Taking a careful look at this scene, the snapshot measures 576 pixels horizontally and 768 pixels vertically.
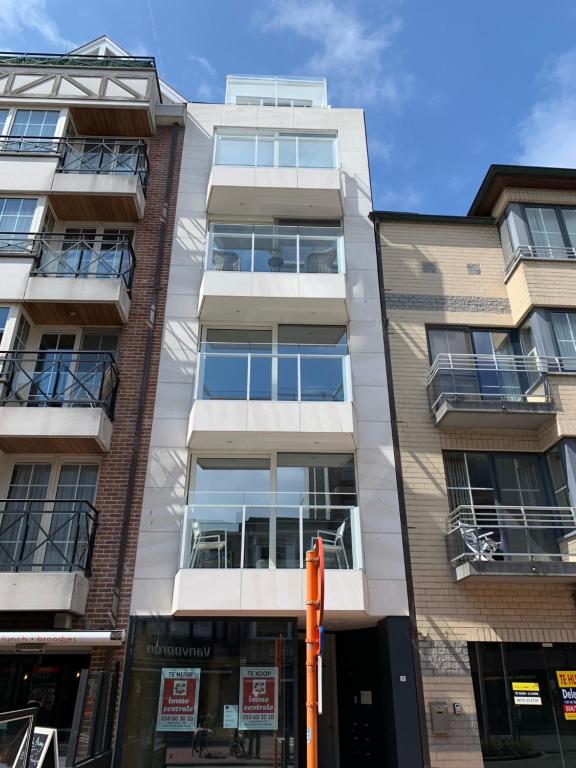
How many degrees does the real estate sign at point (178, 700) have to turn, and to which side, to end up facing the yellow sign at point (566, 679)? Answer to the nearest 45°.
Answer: approximately 90° to its left

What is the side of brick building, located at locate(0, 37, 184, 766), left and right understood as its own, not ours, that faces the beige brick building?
left

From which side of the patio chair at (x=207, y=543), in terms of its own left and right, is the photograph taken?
right

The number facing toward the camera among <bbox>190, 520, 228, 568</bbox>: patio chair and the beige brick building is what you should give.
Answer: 1

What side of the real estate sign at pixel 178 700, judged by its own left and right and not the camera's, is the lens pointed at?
front

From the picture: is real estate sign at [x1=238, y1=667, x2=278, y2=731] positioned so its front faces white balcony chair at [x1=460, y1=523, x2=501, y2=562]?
no

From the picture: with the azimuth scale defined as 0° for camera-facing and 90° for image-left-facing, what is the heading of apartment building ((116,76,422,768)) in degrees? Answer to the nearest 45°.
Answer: approximately 0°

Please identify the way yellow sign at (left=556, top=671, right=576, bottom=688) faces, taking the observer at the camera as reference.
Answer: facing the viewer

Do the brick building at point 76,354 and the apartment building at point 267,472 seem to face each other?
no

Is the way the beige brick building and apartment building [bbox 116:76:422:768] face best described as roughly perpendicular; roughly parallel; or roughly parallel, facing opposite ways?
roughly parallel

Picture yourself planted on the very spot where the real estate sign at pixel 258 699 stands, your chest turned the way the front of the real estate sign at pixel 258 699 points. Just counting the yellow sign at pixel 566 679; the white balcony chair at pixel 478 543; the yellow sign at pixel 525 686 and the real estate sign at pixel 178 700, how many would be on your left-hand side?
3

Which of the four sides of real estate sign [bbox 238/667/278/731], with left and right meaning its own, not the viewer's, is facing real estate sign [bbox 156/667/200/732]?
right

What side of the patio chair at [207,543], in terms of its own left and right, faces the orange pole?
right

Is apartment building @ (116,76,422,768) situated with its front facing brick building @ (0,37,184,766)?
no

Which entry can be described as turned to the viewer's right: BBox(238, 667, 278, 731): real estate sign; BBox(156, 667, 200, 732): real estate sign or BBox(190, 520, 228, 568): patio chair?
the patio chair

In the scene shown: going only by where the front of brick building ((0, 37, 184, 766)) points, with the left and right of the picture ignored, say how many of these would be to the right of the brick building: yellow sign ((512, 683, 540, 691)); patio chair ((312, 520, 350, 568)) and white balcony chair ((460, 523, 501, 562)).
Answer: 0

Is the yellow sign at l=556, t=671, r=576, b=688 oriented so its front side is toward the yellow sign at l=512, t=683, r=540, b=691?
no
